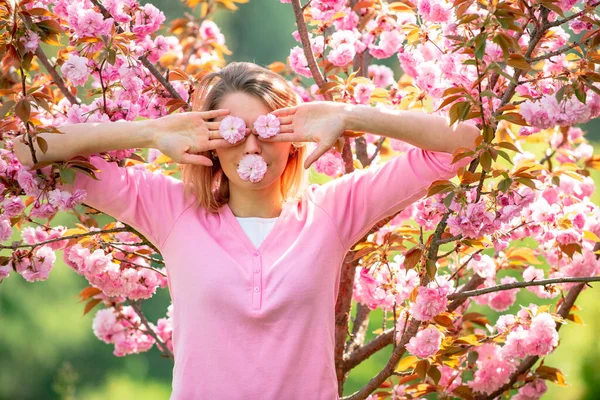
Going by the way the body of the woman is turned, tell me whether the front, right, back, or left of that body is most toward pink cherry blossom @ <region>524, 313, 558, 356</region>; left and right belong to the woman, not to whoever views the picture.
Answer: left

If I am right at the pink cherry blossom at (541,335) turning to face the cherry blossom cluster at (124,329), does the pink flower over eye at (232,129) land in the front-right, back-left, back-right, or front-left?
front-left

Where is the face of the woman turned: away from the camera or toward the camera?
toward the camera

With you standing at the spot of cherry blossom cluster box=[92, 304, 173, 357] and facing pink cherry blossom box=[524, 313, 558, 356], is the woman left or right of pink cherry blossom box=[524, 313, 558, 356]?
right

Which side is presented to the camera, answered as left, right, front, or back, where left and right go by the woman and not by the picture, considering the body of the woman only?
front

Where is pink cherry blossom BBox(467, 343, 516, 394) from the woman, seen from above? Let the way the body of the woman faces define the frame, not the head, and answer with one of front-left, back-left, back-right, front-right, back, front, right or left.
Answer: back-left
